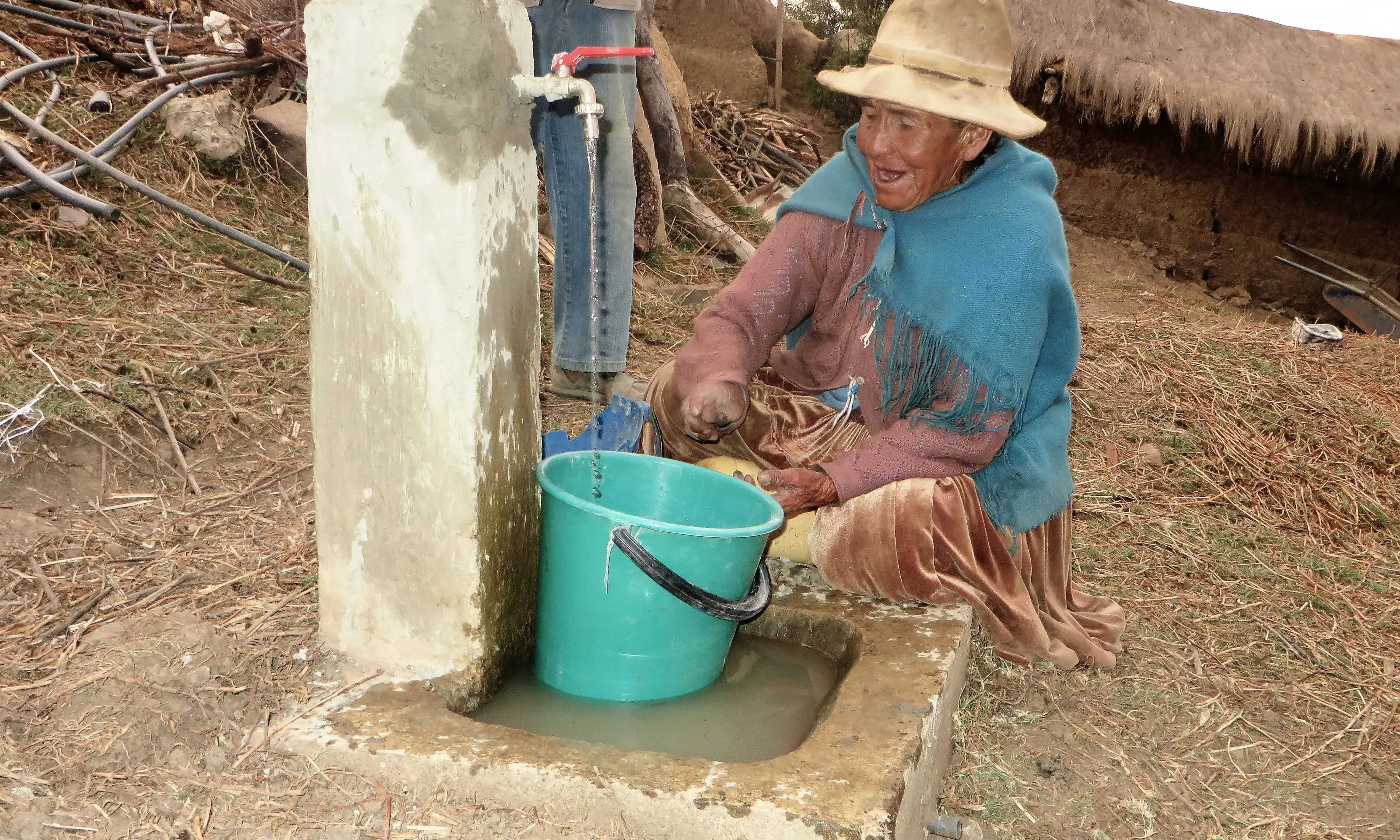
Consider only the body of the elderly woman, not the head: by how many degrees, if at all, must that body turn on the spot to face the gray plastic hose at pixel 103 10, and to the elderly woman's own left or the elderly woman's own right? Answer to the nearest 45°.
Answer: approximately 90° to the elderly woman's own right

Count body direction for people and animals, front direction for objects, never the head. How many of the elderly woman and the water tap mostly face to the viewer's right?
1

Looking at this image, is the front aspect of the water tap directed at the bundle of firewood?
no

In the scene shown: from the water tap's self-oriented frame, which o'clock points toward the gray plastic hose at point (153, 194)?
The gray plastic hose is roughly at 8 o'clock from the water tap.

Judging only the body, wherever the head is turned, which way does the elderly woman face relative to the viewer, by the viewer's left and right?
facing the viewer and to the left of the viewer

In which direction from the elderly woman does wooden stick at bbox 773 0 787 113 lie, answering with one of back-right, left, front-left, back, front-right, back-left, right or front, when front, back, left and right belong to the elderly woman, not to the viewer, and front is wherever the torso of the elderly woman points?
back-right

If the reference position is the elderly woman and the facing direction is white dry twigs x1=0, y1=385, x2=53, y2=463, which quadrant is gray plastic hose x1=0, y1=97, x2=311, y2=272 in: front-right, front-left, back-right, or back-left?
front-right

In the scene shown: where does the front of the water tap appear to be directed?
to the viewer's right

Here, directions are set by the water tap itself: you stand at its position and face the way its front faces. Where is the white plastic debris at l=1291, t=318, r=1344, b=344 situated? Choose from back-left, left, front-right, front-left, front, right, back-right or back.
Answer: front-left

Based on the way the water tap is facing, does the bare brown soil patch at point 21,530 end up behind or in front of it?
behind

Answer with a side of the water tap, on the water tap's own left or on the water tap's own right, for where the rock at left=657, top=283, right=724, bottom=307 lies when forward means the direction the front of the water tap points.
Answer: on the water tap's own left

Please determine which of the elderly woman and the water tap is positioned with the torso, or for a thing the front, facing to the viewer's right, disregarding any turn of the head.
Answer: the water tap

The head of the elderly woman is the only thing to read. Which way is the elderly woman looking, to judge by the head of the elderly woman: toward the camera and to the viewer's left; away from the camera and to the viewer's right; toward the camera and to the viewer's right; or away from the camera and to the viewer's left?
toward the camera and to the viewer's left

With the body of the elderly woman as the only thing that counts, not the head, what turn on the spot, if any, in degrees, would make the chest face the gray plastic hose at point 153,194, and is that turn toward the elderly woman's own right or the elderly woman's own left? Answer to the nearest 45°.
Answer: approximately 90° to the elderly woman's own right

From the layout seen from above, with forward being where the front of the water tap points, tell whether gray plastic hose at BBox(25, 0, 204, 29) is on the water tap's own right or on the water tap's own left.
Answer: on the water tap's own left
